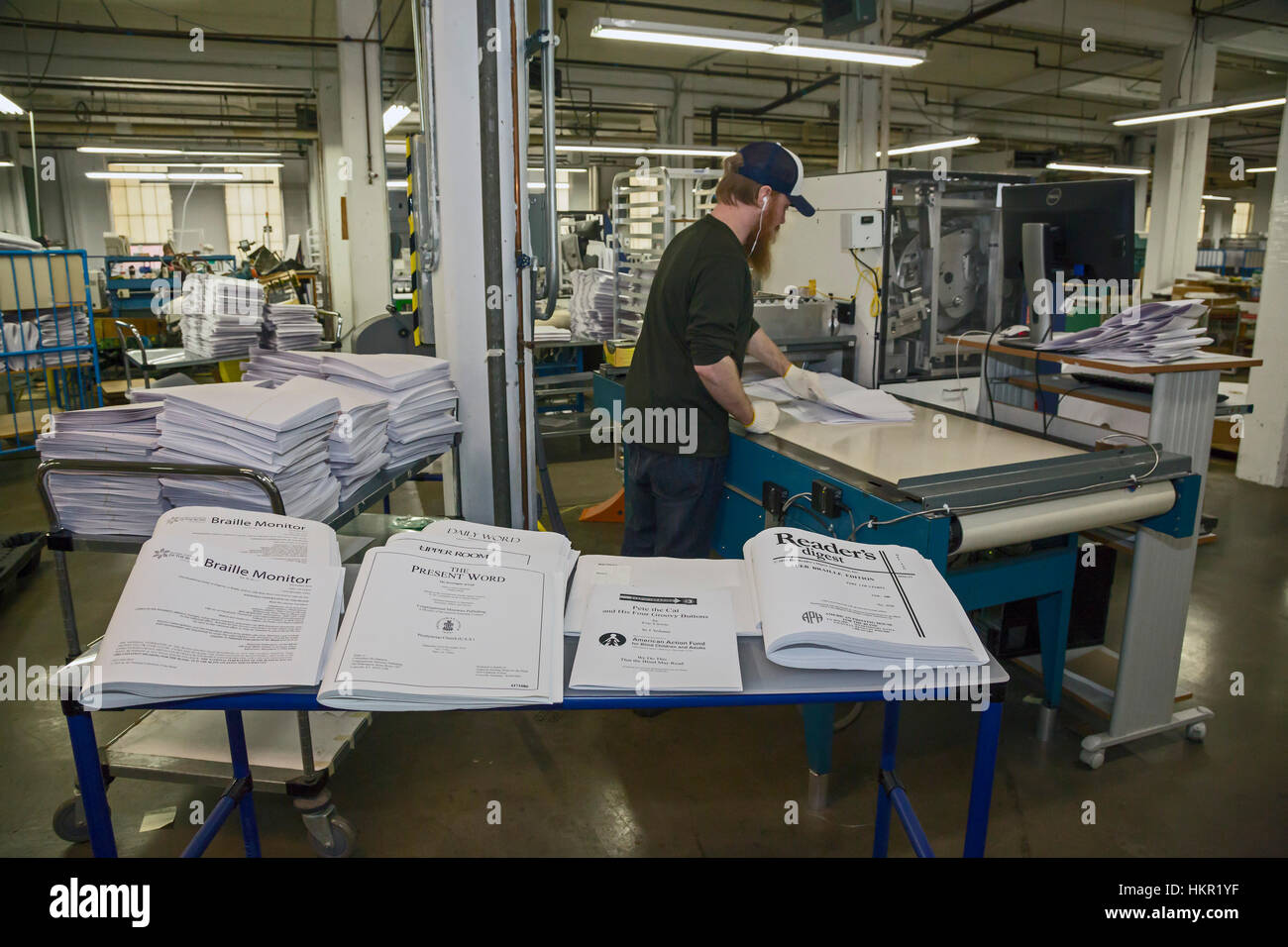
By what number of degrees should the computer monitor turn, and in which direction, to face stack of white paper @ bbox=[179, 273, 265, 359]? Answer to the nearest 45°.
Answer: approximately 135° to its left

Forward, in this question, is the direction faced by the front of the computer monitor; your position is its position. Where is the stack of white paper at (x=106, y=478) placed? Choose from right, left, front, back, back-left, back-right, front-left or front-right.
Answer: back

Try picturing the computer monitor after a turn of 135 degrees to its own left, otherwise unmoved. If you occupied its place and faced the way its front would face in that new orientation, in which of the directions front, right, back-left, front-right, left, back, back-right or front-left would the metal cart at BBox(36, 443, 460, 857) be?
front-left

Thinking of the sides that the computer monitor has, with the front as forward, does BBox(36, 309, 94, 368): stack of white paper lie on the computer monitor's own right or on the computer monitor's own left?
on the computer monitor's own left

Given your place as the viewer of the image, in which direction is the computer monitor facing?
facing away from the viewer and to the right of the viewer

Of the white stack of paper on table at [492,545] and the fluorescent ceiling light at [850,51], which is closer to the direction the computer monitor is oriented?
the fluorescent ceiling light

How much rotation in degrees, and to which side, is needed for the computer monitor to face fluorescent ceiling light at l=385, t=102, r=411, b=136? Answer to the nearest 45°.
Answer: approximately 90° to its left

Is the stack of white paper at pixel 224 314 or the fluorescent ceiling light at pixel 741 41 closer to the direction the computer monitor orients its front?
the fluorescent ceiling light

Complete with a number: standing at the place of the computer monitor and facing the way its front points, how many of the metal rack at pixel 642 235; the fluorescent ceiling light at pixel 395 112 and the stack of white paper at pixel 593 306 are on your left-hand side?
3

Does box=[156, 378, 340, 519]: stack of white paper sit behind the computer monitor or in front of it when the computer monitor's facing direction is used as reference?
behind
